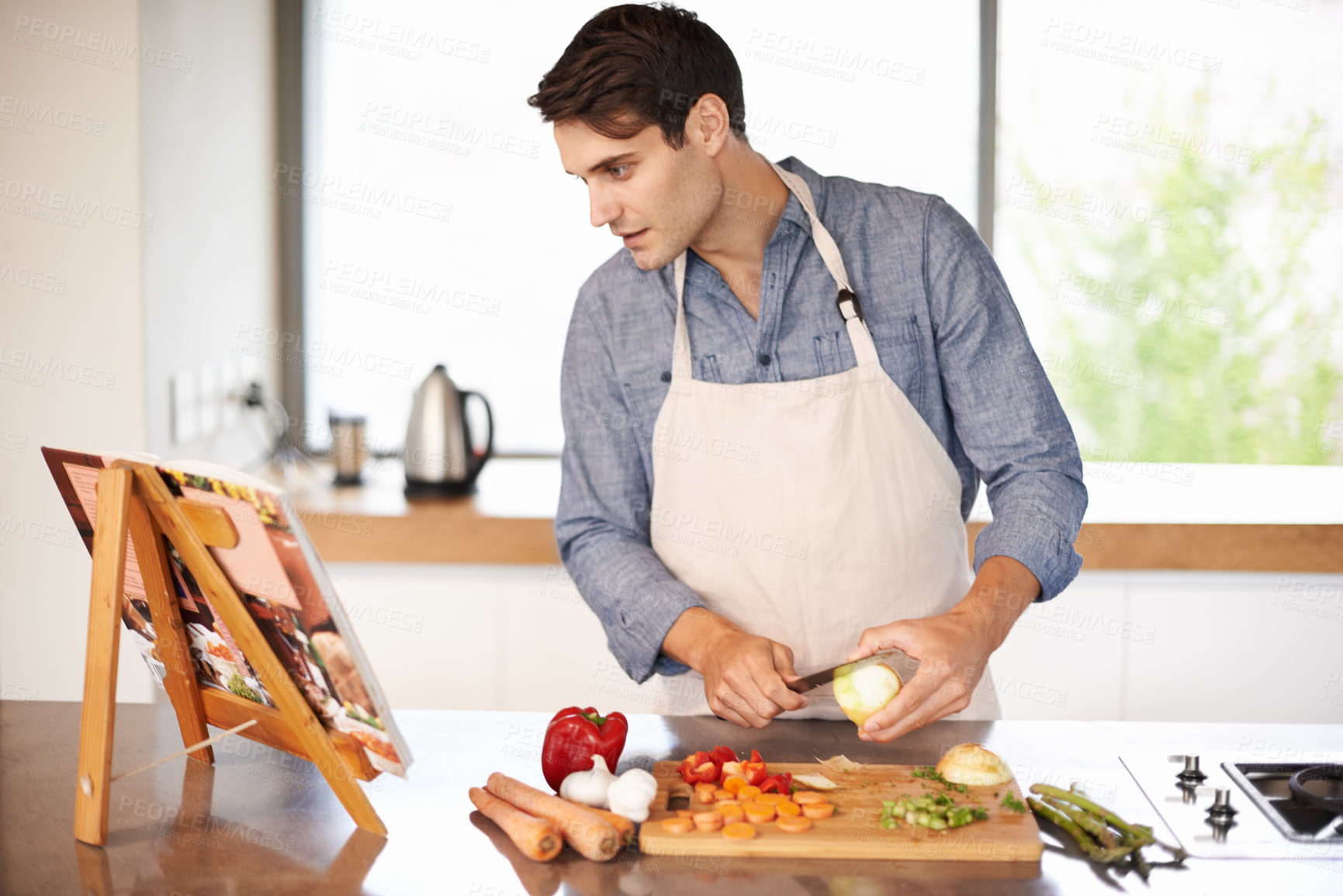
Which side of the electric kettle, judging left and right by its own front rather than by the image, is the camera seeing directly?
left

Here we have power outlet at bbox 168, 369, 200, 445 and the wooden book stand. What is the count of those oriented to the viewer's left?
0

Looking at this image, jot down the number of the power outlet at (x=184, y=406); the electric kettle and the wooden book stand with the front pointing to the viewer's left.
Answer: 1

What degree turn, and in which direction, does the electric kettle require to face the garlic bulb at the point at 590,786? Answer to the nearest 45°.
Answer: approximately 90° to its left

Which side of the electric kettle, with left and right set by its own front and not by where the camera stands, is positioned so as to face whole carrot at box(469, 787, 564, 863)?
left

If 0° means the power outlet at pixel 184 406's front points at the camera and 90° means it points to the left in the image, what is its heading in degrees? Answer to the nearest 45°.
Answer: approximately 315°

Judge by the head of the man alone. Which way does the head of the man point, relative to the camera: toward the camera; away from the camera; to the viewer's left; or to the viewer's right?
to the viewer's left
